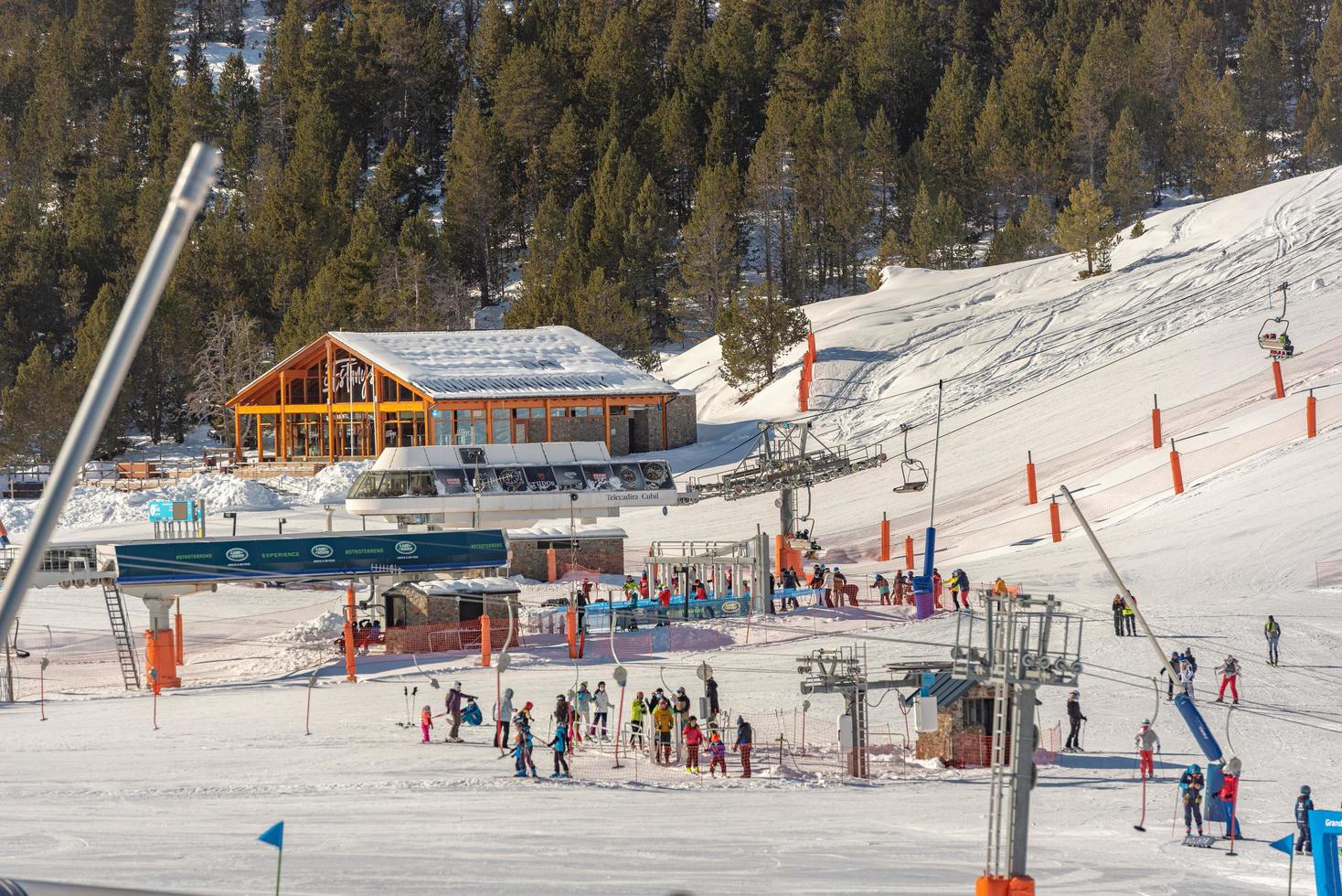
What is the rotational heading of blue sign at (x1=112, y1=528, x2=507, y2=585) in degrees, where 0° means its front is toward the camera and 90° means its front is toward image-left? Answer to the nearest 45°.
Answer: approximately 0°

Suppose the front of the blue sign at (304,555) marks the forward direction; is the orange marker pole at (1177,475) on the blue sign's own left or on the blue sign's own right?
on the blue sign's own left

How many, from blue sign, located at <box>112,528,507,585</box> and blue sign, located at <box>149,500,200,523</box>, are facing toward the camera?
2

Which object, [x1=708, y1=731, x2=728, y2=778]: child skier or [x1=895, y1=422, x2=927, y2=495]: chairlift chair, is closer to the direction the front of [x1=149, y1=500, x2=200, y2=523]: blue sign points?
the child skier

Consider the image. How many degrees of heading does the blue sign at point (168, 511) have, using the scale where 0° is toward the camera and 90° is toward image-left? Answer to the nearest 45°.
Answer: approximately 0°
